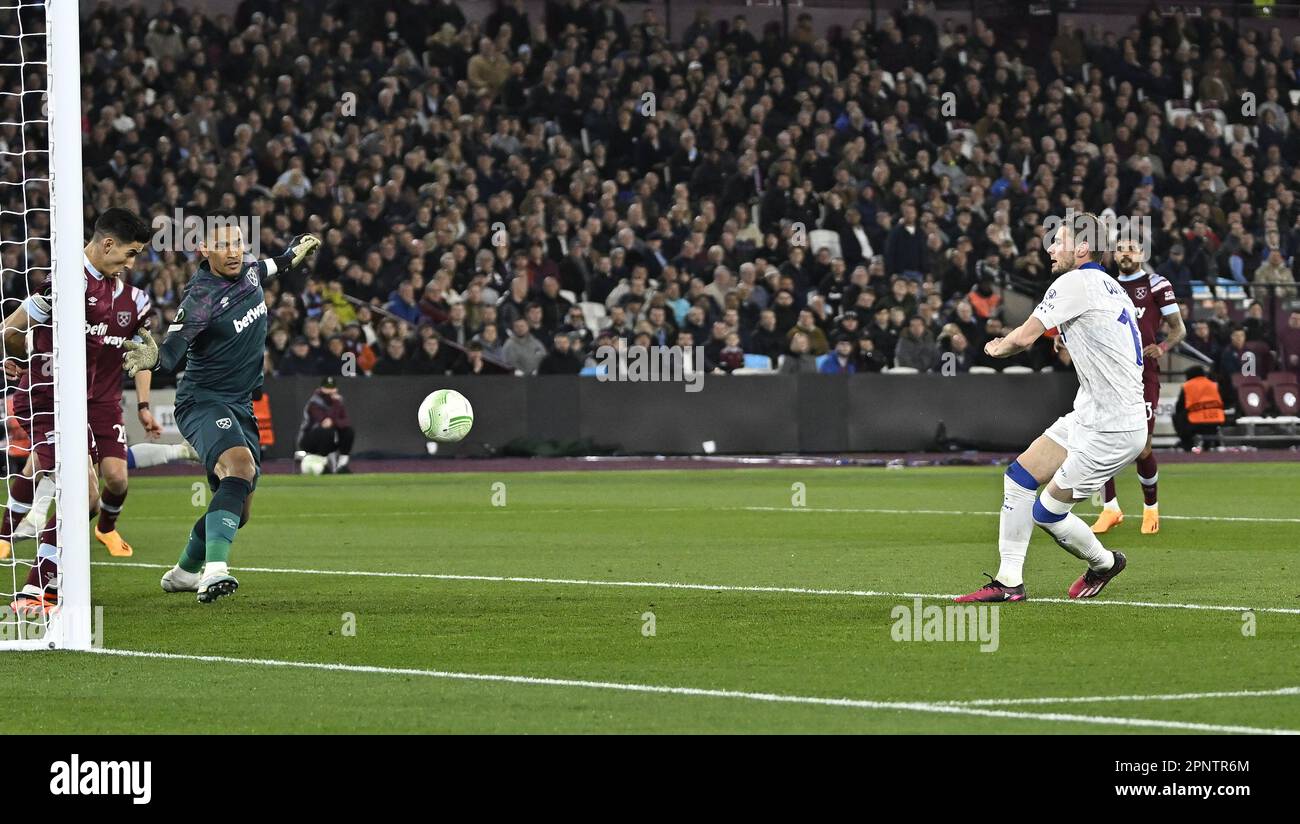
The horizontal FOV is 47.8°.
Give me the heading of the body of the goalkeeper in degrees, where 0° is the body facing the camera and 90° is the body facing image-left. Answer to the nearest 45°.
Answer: approximately 315°

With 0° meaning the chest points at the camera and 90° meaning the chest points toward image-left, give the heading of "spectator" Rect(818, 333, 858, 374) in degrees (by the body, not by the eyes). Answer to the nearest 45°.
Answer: approximately 0°

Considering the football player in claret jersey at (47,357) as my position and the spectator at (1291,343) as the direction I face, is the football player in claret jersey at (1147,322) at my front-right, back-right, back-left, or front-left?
front-right

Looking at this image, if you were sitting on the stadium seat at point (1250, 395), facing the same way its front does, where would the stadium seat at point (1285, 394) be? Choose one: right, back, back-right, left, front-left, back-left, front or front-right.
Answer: back-left

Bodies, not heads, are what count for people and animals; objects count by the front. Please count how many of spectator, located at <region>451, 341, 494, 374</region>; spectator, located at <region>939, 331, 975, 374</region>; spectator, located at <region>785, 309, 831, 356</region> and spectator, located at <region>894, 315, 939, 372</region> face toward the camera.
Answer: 4

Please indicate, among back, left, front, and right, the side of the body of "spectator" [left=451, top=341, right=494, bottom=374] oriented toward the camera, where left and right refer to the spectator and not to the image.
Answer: front

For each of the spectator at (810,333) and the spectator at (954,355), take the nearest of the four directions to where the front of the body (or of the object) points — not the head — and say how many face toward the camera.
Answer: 2

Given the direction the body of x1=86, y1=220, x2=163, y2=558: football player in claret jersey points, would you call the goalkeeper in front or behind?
in front

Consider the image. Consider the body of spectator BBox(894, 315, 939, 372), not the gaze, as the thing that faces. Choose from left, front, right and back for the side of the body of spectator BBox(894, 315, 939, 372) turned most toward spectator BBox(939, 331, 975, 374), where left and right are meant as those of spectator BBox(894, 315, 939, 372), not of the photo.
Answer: left

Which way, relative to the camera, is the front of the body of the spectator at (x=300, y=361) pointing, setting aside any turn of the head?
toward the camera

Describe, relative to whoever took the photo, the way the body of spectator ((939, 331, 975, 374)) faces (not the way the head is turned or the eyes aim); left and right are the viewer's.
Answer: facing the viewer

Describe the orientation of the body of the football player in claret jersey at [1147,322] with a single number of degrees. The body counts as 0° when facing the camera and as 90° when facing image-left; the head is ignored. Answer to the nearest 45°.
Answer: approximately 45°

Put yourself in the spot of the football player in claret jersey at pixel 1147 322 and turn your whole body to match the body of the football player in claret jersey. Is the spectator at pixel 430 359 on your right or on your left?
on your right

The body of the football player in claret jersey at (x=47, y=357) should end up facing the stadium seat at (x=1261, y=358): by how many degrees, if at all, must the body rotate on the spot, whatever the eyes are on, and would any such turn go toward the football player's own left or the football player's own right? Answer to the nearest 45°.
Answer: approximately 90° to the football player's own left
